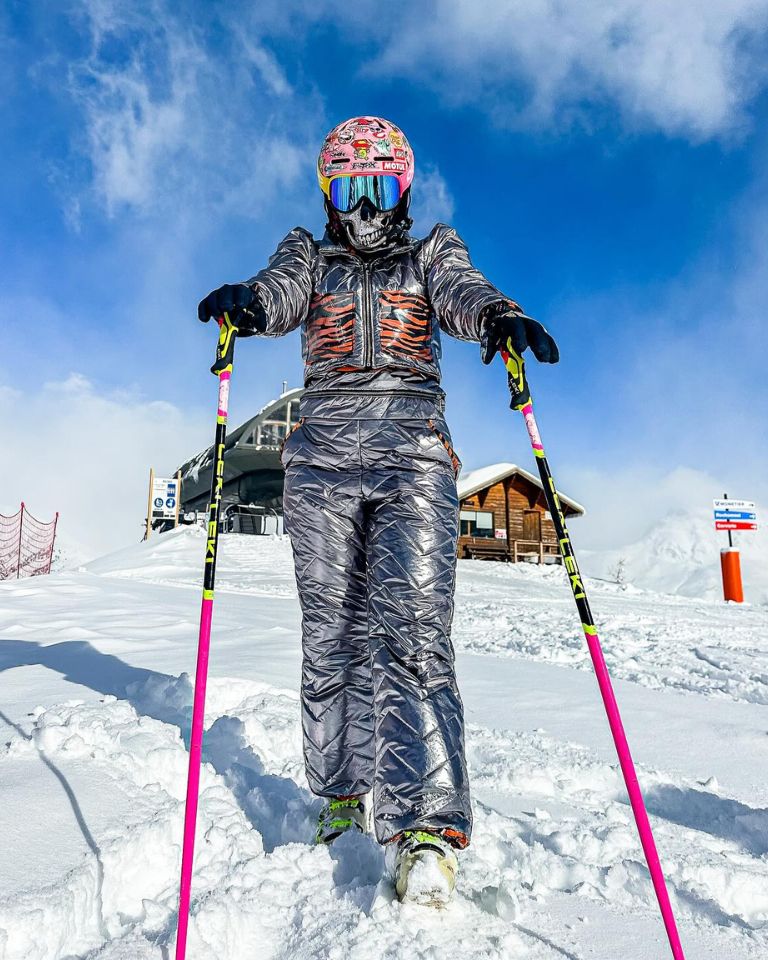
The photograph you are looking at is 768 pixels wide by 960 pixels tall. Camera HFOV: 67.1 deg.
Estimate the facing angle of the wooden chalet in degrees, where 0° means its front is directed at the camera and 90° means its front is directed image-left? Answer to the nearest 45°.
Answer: approximately 0°

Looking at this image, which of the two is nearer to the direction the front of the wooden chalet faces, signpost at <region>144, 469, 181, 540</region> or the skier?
the skier

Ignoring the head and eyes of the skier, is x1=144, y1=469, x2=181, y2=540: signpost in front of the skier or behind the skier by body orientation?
behind

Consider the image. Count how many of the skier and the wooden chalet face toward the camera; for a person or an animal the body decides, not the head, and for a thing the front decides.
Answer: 2

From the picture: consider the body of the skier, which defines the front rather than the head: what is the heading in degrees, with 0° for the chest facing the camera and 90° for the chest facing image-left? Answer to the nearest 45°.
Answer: approximately 0°

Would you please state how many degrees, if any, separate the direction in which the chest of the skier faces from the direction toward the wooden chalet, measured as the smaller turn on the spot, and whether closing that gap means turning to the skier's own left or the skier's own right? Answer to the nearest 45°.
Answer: approximately 180°

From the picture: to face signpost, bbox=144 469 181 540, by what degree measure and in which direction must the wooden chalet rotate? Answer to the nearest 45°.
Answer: approximately 45° to its right

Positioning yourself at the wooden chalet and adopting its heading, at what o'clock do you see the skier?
The skier is roughly at 12 o'clock from the wooden chalet.
